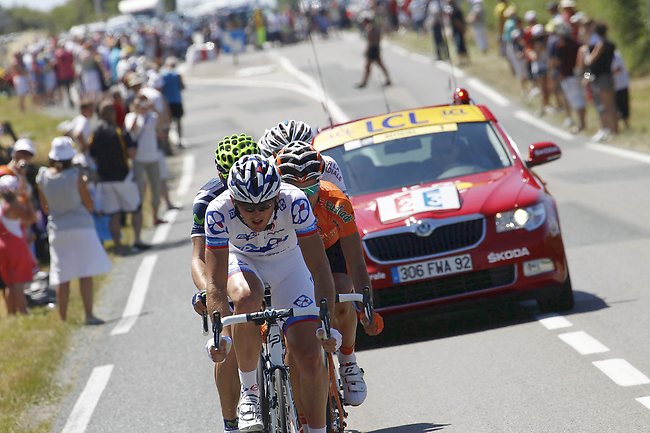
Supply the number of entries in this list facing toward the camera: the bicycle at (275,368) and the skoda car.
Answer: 2

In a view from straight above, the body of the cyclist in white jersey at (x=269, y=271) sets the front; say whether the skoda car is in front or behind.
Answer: behind

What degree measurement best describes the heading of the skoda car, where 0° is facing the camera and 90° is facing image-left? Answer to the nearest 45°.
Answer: approximately 0°

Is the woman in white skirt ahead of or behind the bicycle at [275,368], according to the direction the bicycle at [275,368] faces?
behind

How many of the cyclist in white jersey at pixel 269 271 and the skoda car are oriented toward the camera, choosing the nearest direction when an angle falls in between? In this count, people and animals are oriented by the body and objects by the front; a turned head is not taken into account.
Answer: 2
